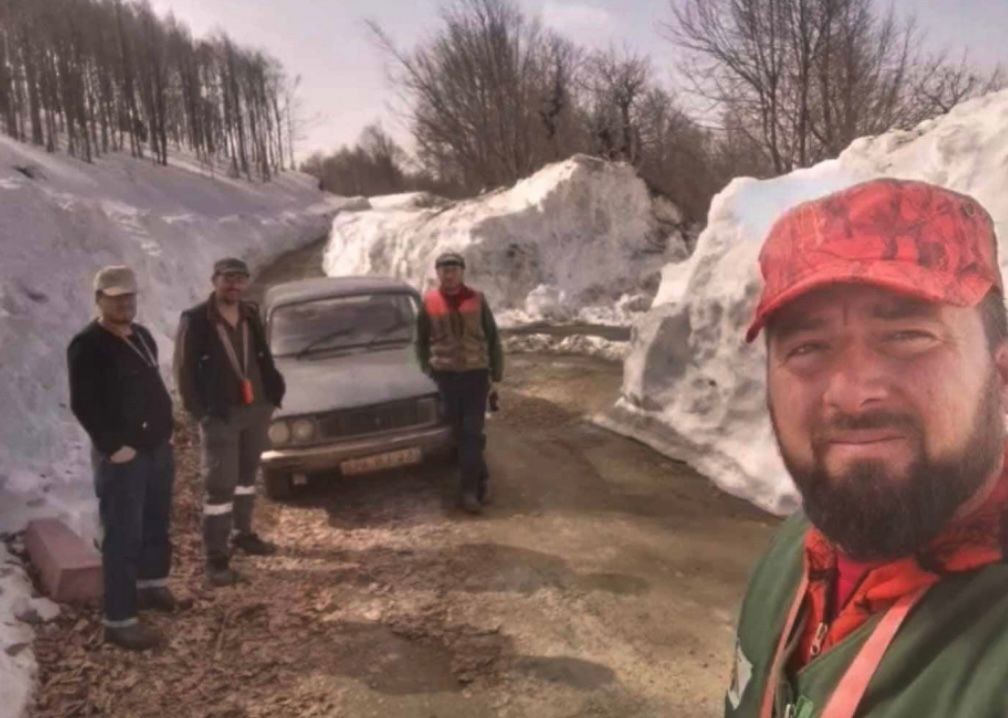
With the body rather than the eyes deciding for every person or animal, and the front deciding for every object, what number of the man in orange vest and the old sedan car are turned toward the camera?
2

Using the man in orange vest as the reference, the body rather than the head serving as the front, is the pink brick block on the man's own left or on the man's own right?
on the man's own right

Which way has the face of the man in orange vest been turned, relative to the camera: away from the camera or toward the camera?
toward the camera

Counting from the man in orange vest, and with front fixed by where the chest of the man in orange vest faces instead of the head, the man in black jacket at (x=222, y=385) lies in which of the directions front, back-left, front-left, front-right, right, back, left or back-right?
front-right

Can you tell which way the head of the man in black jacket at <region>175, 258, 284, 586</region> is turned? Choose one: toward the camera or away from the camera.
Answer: toward the camera

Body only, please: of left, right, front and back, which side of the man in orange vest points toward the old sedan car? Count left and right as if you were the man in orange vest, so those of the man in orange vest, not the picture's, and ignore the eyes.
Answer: right

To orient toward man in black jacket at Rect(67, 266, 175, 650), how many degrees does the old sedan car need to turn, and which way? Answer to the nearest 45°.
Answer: approximately 45° to its right

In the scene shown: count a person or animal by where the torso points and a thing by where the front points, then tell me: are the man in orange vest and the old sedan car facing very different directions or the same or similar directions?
same or similar directions

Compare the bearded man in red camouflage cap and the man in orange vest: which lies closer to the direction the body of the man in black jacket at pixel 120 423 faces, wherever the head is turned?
the bearded man in red camouflage cap

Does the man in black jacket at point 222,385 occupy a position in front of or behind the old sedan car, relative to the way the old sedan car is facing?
in front

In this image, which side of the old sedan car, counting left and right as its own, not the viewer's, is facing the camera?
front
